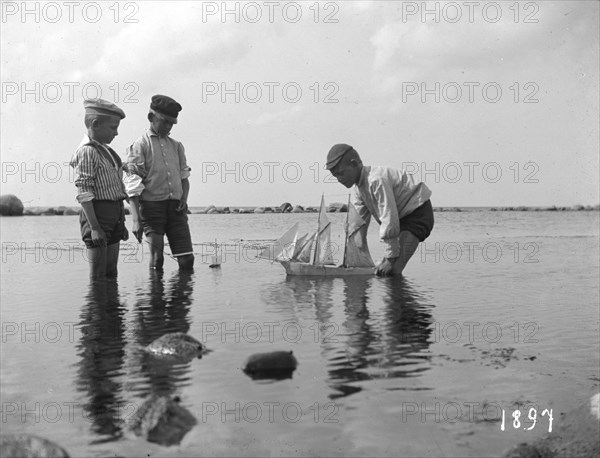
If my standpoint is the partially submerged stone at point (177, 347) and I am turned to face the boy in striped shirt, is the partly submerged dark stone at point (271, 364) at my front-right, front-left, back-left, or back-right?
back-right

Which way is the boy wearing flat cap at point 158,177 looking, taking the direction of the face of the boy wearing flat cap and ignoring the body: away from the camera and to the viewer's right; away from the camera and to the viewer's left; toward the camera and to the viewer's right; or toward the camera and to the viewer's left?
toward the camera and to the viewer's right

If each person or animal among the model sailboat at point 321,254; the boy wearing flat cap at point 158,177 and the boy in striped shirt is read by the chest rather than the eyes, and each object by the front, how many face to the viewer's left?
1

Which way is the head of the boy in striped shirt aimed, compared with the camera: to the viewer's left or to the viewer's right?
to the viewer's right

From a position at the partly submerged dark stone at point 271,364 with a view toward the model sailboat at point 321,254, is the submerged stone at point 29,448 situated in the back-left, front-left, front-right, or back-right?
back-left

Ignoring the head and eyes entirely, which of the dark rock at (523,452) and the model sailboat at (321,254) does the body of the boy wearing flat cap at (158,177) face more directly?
the dark rock

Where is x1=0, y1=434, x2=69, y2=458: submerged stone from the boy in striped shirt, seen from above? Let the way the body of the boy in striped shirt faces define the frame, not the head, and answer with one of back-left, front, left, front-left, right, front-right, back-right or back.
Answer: front-right

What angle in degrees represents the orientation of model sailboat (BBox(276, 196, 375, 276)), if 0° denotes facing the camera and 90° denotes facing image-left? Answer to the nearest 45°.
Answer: approximately 90°

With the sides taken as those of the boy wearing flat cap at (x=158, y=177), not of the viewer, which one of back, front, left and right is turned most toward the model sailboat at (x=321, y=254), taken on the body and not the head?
left

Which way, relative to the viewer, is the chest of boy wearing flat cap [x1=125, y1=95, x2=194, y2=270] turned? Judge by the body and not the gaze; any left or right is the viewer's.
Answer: facing the viewer and to the right of the viewer

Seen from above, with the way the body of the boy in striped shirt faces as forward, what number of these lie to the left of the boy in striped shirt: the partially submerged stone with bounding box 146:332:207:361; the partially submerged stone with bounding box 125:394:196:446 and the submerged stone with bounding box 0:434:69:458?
0

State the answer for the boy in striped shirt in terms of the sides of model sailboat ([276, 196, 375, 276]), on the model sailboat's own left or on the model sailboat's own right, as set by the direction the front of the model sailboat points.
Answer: on the model sailboat's own left
